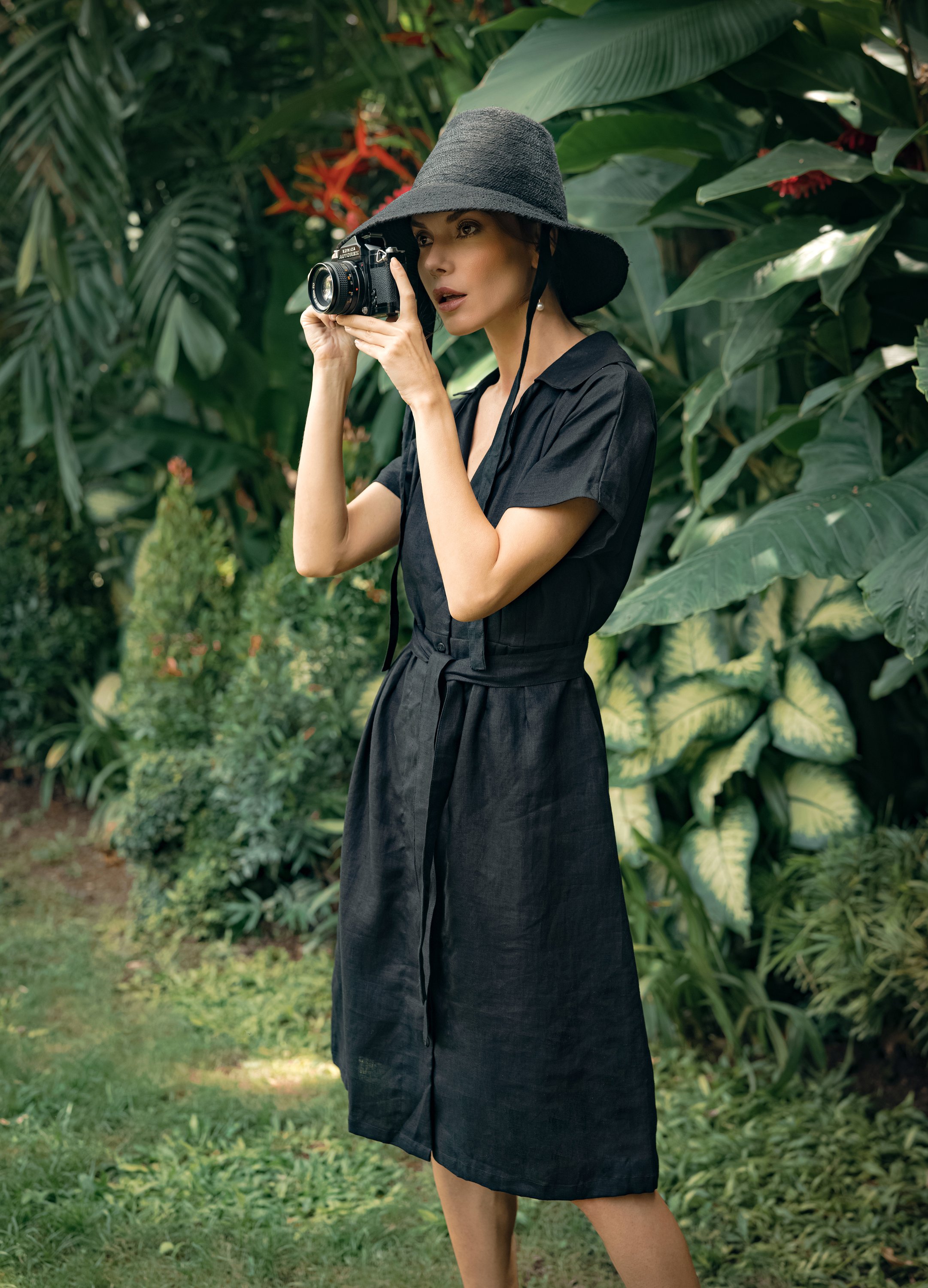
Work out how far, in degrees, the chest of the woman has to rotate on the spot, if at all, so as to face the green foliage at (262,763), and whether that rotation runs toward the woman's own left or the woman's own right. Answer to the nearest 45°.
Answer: approximately 135° to the woman's own right

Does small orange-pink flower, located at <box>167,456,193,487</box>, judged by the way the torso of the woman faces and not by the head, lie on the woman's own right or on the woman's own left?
on the woman's own right

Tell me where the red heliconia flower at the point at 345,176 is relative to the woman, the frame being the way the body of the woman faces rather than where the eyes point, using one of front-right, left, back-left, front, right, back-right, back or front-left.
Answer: back-right

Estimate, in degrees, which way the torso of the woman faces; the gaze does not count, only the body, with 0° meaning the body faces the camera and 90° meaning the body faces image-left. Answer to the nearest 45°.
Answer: approximately 45°

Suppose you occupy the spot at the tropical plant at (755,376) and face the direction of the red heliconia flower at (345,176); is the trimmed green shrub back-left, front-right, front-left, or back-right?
front-left
